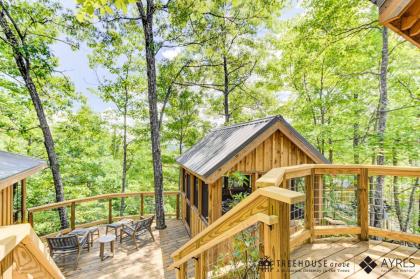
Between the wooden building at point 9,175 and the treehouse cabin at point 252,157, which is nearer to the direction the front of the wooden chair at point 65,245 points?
the treehouse cabin

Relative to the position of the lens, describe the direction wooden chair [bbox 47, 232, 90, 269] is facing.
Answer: facing away from the viewer and to the right of the viewer

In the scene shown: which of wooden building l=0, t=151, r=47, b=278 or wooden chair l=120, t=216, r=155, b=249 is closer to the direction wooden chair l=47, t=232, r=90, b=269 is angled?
the wooden chair

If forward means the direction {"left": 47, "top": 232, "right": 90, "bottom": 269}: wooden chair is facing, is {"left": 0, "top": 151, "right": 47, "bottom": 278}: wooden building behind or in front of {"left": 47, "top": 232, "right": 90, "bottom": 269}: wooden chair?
behind

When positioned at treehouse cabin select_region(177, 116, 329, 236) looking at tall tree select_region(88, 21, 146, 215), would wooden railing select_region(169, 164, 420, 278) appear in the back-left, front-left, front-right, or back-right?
back-left

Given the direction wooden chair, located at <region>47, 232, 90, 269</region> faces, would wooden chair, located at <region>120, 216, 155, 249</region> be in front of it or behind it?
in front
